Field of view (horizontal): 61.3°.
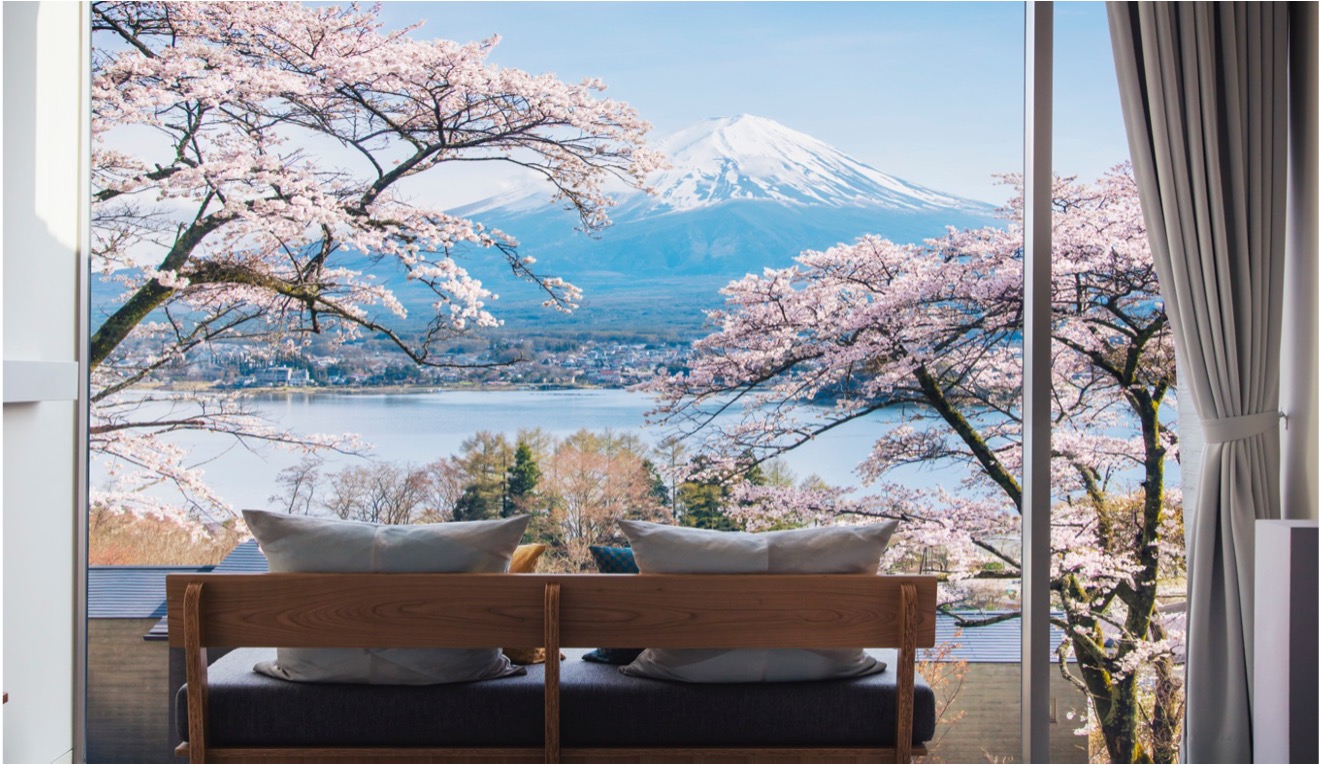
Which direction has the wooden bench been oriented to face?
away from the camera

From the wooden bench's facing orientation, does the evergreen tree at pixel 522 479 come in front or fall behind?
in front

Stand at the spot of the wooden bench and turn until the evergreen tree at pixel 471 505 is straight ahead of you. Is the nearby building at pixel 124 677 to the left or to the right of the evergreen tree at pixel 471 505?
left

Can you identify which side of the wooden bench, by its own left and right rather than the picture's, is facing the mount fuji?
front

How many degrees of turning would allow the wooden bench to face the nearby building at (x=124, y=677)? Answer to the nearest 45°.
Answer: approximately 45° to its left
